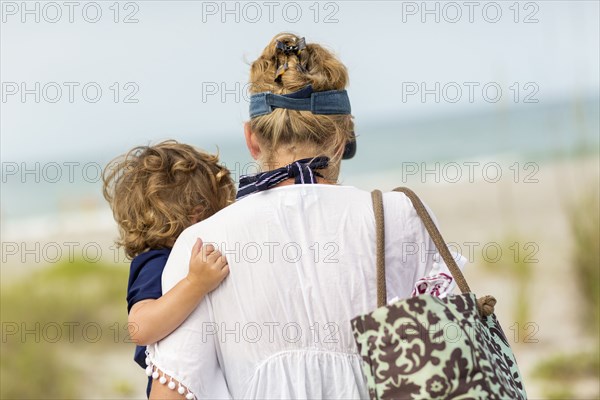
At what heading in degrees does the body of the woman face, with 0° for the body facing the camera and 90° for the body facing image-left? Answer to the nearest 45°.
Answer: approximately 180°
